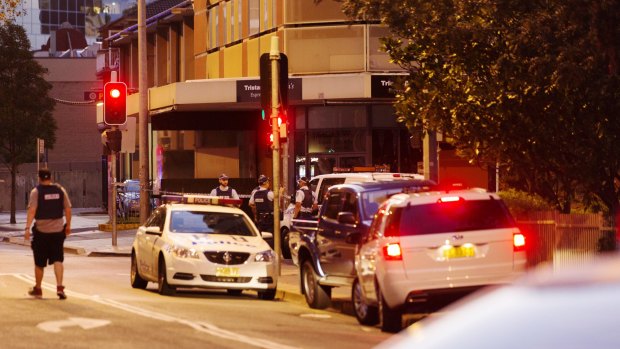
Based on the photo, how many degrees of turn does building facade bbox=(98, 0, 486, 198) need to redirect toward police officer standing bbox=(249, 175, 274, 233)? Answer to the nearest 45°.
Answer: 0° — it already faces them

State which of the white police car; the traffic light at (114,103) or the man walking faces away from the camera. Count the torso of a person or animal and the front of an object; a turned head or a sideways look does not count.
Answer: the man walking

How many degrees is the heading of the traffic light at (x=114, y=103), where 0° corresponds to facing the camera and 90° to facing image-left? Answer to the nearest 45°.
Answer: approximately 0°

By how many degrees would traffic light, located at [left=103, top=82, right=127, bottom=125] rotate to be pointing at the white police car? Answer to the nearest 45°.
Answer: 0° — it already faces it

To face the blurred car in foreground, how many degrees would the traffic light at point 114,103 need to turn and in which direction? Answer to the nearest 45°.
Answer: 0° — it already faces it

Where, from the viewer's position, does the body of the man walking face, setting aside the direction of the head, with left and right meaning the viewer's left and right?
facing away from the viewer

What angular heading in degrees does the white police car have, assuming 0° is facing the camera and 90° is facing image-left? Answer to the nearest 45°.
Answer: approximately 0°
